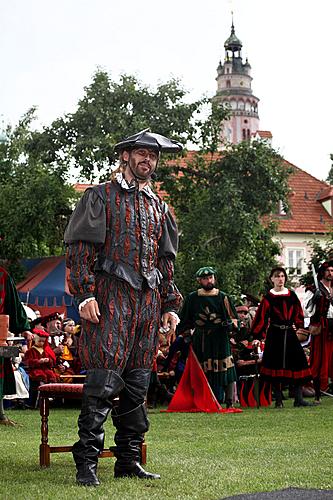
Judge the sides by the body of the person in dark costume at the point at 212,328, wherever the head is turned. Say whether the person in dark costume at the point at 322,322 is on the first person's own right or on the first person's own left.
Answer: on the first person's own left

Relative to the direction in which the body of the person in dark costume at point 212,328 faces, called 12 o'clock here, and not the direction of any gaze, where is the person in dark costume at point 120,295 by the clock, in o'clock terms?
the person in dark costume at point 120,295 is roughly at 12 o'clock from the person in dark costume at point 212,328.

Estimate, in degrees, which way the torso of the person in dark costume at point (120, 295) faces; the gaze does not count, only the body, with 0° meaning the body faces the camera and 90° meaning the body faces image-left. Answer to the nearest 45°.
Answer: approximately 315°

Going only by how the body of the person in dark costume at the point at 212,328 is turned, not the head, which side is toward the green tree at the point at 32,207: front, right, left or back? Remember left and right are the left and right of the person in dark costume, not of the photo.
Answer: back

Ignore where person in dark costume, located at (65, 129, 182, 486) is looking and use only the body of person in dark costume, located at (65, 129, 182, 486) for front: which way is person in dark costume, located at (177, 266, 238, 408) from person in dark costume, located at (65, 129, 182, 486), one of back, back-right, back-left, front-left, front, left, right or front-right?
back-left

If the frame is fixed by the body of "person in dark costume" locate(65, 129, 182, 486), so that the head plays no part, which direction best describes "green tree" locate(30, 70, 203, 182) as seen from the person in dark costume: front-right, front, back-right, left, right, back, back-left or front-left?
back-left
